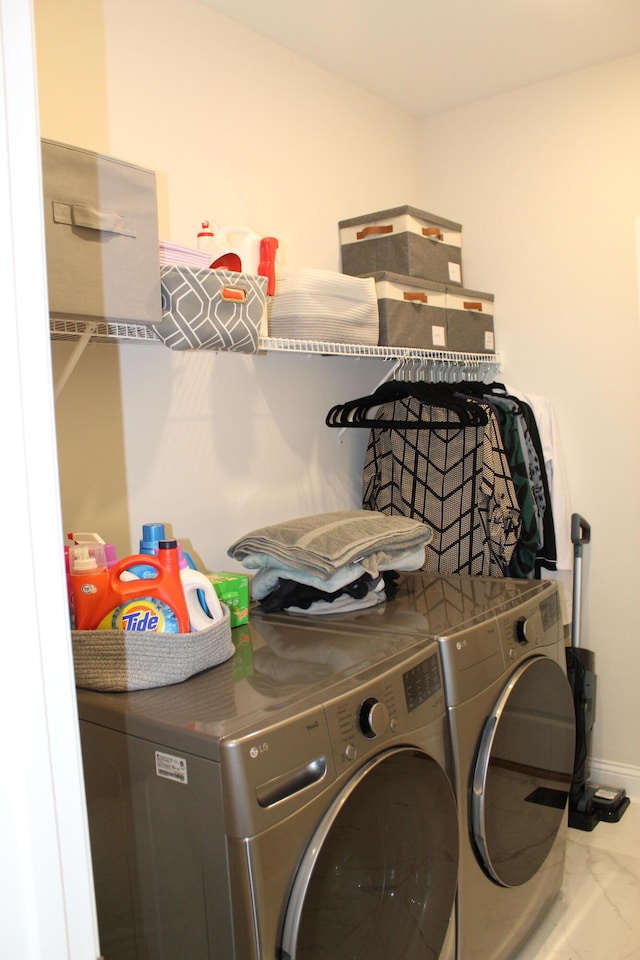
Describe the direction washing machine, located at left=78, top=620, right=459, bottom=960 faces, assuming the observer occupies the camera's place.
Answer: facing the viewer and to the right of the viewer

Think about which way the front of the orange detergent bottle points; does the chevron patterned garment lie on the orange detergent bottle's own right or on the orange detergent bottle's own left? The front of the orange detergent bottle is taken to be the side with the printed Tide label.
on the orange detergent bottle's own left

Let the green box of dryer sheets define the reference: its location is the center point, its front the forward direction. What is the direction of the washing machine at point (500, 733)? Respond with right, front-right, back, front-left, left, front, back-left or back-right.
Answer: front-left

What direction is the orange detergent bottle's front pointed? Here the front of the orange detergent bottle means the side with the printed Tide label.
toward the camera

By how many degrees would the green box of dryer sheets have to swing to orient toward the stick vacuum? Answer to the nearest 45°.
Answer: approximately 90° to its left

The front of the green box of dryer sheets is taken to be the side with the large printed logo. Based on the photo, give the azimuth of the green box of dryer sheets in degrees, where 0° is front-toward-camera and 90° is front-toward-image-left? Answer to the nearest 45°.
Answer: approximately 315°

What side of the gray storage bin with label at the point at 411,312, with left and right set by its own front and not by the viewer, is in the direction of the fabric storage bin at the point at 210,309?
right

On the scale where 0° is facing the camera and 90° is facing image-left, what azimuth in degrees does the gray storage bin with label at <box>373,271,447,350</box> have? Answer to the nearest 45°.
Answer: approximately 315°
